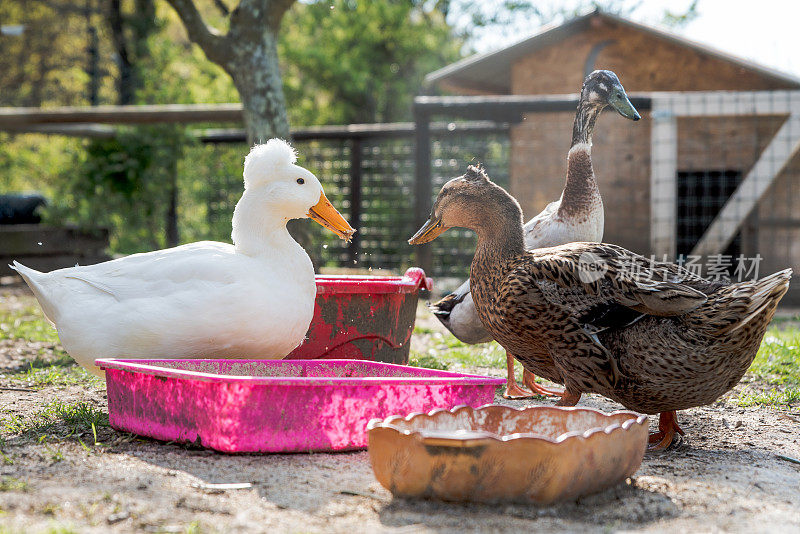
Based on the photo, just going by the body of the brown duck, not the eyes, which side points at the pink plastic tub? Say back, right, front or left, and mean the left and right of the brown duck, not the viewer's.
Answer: front

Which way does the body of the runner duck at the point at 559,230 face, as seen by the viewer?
to the viewer's right

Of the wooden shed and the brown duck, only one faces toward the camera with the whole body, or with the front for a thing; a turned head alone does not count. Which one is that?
the wooden shed

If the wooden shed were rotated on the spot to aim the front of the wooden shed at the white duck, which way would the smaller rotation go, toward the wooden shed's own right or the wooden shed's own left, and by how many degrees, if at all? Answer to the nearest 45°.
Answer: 0° — it already faces it

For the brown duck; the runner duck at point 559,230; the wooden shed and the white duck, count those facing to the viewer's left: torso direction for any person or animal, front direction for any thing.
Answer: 1

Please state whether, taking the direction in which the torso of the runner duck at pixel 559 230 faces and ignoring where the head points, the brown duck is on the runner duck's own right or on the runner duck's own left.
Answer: on the runner duck's own right

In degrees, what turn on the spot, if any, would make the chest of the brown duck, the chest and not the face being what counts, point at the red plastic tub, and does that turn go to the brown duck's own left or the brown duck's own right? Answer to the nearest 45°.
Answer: approximately 45° to the brown duck's own right

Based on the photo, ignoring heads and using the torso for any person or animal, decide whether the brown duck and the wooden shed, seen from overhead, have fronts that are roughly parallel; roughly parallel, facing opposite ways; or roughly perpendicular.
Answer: roughly perpendicular

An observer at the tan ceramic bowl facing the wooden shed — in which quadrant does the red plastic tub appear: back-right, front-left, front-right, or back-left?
front-left

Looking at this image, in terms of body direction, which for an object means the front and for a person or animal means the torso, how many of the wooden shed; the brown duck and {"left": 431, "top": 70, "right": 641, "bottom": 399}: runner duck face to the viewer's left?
1

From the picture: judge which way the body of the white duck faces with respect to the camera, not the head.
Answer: to the viewer's right

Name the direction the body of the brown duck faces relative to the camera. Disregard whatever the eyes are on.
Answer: to the viewer's left

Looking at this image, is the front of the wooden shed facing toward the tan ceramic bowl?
yes

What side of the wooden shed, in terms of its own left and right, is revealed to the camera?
front

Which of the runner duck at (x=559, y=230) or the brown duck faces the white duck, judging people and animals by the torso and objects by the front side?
the brown duck
